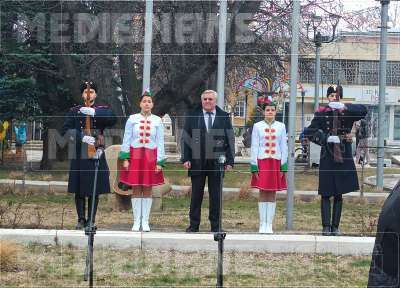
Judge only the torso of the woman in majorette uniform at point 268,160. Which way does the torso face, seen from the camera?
toward the camera

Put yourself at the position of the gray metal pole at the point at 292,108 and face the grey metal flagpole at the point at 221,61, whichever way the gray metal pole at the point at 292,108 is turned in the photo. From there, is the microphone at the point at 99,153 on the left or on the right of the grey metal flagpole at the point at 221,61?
left

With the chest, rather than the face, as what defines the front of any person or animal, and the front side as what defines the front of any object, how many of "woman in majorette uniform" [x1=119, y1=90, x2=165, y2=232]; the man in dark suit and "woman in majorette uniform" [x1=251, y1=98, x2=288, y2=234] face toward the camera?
3

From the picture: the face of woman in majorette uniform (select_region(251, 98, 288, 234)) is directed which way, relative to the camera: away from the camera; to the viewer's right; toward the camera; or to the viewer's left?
toward the camera

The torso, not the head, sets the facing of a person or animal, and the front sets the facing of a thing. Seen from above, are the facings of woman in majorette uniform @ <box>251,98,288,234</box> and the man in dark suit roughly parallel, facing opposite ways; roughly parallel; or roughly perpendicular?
roughly parallel

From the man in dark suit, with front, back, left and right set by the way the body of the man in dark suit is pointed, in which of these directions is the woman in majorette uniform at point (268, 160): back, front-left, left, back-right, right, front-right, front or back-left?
left

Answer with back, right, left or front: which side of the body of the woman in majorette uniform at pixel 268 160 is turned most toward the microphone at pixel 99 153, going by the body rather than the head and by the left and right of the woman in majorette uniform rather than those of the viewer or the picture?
right

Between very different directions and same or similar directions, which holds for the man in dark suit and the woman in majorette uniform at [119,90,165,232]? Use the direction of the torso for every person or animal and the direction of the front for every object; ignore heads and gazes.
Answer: same or similar directions

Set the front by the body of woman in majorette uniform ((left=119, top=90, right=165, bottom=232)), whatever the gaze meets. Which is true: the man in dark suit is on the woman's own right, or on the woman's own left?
on the woman's own left

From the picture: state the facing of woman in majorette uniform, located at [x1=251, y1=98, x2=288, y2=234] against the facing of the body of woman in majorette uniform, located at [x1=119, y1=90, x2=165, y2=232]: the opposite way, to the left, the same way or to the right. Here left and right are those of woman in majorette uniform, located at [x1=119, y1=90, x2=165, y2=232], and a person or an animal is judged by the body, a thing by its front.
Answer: the same way

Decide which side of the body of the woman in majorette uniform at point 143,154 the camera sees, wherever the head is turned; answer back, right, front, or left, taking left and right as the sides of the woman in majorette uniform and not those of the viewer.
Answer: front

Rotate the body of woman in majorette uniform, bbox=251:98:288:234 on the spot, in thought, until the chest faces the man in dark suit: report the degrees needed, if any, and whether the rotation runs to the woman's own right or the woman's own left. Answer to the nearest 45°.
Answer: approximately 90° to the woman's own right

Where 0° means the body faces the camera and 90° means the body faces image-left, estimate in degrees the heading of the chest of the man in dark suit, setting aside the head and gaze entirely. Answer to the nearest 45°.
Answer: approximately 0°
